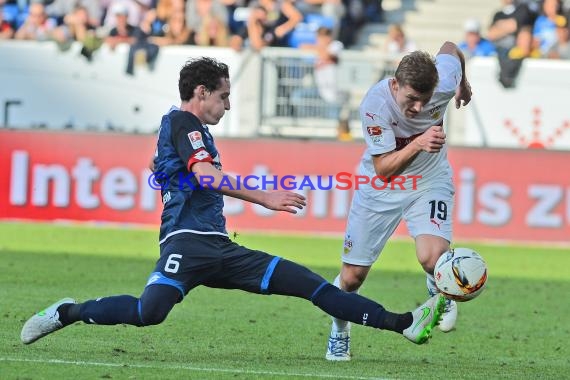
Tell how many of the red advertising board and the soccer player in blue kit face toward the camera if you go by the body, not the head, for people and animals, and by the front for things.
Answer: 1

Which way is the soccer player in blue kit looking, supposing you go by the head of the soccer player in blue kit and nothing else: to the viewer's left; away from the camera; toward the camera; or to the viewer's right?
to the viewer's right

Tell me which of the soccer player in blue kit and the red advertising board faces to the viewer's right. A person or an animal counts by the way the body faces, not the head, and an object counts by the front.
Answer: the soccer player in blue kit

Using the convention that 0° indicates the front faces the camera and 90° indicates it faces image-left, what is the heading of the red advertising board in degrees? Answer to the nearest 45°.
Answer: approximately 0°

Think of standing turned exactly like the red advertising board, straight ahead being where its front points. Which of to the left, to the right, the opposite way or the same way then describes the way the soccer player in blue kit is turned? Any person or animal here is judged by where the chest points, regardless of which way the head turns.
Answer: to the left

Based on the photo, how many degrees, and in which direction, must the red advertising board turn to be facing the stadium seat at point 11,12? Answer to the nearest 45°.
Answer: approximately 135° to its right

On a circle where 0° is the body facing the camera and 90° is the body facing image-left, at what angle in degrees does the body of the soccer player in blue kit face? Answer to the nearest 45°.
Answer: approximately 270°

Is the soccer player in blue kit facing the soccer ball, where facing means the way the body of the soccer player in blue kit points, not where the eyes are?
yes

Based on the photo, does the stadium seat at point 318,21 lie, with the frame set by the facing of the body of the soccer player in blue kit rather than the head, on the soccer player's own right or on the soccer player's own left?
on the soccer player's own left
